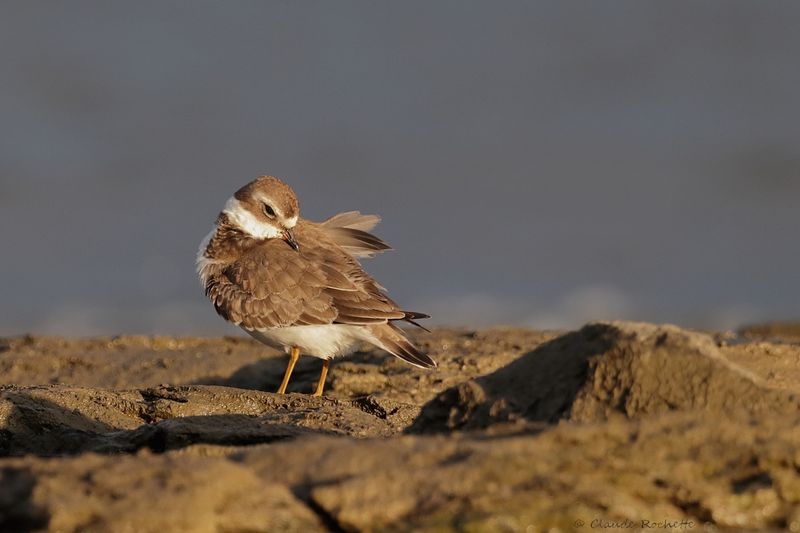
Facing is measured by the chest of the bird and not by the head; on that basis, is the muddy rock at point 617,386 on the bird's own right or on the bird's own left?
on the bird's own left

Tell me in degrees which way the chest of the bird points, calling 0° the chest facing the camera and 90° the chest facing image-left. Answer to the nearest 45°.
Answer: approximately 90°

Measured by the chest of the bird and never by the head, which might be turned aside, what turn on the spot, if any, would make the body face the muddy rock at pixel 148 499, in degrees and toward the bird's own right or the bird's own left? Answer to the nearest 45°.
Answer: approximately 90° to the bird's own left
